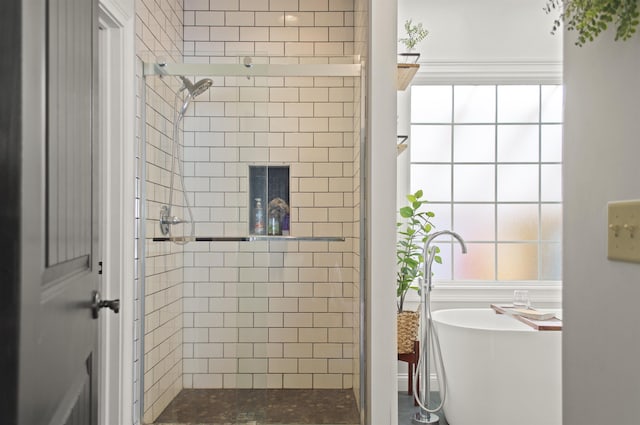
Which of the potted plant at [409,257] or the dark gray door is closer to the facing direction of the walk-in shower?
the dark gray door

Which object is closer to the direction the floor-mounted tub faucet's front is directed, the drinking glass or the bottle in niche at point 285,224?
the drinking glass

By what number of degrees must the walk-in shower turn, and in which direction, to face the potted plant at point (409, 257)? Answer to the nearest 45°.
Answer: approximately 135° to its left

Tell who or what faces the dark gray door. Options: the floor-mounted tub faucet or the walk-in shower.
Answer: the walk-in shower

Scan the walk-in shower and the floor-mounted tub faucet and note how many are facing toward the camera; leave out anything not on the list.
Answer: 1

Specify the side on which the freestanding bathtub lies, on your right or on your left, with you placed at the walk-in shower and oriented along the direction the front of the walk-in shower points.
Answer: on your left

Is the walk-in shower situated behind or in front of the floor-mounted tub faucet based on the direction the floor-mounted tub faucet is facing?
behind

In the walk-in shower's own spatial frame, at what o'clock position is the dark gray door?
The dark gray door is roughly at 12 o'clock from the walk-in shower.

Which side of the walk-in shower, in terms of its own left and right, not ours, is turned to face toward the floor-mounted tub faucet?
left

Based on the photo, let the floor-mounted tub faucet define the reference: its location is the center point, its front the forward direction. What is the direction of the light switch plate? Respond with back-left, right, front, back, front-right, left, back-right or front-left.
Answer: right

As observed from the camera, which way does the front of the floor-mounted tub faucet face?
facing to the right of the viewer

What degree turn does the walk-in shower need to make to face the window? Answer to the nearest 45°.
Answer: approximately 135° to its left

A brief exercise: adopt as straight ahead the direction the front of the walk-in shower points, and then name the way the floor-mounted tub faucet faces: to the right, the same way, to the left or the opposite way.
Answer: to the left

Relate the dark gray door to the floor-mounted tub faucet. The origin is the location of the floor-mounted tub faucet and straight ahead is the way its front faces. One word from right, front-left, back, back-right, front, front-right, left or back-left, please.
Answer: right
